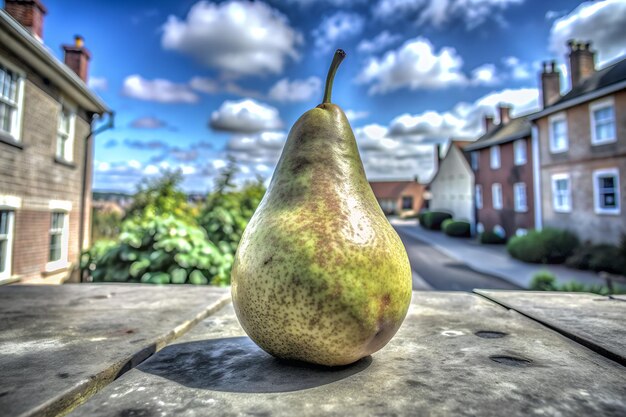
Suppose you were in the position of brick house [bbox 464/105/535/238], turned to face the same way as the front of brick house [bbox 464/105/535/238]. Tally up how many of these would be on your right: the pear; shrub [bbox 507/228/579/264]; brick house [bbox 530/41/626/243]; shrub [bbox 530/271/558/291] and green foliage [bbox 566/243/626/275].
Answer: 0

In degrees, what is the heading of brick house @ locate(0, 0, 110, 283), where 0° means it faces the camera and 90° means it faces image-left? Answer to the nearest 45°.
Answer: approximately 315°

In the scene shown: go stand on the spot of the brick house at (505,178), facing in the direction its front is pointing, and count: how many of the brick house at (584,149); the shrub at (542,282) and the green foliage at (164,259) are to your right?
0

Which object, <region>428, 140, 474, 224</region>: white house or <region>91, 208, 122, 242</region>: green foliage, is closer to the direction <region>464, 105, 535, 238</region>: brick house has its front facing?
the green foliage

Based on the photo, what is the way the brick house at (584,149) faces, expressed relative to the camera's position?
facing the viewer and to the left of the viewer

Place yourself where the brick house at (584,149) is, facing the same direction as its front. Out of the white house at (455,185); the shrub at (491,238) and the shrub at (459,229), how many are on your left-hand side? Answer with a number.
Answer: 0

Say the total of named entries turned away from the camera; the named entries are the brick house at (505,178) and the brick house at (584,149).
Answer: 0

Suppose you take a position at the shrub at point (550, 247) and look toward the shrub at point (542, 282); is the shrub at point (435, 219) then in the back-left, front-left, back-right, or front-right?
back-right

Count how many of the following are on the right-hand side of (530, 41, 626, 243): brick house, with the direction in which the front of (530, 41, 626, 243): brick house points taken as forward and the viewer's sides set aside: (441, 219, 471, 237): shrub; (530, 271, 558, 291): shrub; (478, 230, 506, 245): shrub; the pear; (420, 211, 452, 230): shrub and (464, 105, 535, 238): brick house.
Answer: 4

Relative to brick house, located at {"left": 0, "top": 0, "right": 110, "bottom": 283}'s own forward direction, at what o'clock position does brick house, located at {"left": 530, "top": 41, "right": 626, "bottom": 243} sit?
brick house, located at {"left": 530, "top": 41, "right": 626, "bottom": 243} is roughly at 11 o'clock from brick house, located at {"left": 0, "top": 0, "right": 110, "bottom": 283}.

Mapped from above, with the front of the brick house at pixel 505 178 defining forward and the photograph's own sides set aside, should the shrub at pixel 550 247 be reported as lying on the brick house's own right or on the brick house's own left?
on the brick house's own left

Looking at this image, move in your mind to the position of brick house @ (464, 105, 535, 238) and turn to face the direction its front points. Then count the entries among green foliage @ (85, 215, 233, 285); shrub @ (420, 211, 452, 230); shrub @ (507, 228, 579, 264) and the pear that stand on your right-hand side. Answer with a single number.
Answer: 1

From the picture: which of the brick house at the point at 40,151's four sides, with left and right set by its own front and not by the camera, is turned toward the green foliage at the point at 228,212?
front

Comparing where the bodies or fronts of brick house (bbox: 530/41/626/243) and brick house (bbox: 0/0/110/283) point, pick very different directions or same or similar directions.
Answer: very different directions

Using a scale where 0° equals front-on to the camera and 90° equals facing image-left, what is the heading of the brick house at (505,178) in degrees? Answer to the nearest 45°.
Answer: approximately 45°
